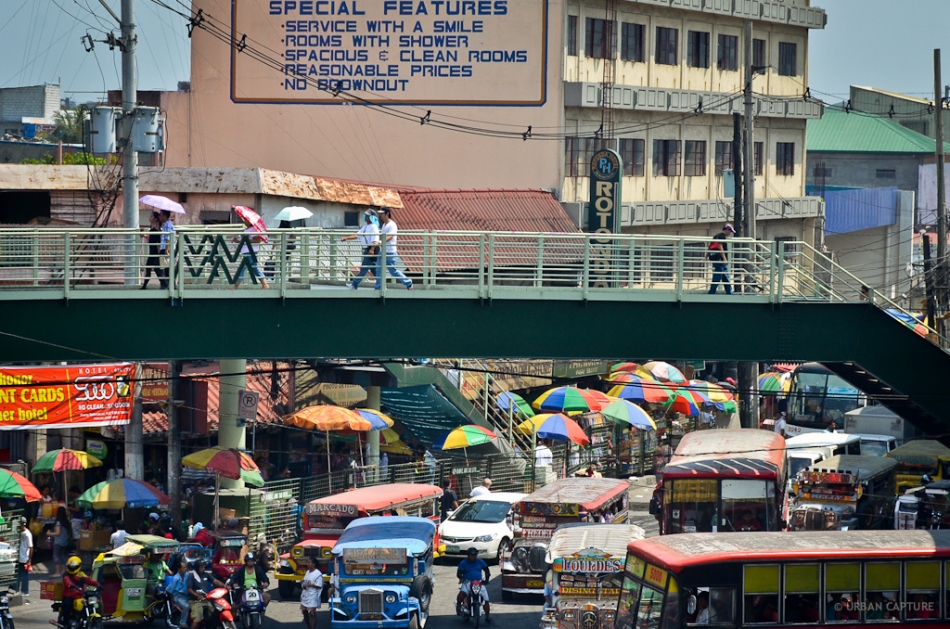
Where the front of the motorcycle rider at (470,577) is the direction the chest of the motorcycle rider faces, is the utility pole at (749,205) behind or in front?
behind

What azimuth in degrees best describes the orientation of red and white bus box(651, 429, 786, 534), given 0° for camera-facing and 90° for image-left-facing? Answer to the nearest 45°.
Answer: approximately 0°

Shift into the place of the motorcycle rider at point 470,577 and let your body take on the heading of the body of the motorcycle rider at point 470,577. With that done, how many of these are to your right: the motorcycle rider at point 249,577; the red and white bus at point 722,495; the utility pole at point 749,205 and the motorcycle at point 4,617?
2

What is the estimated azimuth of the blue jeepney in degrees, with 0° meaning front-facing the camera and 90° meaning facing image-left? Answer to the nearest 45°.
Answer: approximately 0°

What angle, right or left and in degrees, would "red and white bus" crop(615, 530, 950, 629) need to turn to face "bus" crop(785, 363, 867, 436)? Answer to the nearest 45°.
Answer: approximately 135° to its right

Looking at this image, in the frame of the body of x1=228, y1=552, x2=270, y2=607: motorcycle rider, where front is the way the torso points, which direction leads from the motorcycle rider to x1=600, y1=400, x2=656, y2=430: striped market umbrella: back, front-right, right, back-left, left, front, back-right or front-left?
back-left

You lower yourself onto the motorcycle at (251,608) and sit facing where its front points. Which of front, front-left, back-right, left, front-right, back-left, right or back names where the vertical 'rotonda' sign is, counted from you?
back-left

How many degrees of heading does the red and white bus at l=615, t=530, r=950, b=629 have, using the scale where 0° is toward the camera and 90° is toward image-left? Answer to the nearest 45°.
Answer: approximately 45°
